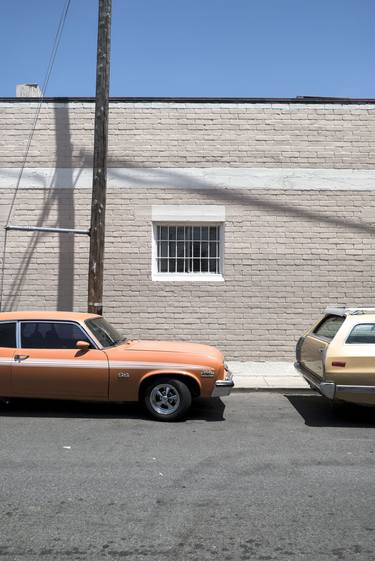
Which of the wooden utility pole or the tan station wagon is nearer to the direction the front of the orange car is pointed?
the tan station wagon

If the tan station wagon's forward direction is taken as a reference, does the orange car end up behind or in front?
behind

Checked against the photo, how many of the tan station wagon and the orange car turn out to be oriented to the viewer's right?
2

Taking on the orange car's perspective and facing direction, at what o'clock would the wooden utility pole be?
The wooden utility pole is roughly at 9 o'clock from the orange car.

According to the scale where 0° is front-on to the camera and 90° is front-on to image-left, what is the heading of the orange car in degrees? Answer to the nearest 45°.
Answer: approximately 270°

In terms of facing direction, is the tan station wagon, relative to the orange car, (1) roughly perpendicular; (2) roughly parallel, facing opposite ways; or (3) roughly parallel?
roughly parallel

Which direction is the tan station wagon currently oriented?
to the viewer's right

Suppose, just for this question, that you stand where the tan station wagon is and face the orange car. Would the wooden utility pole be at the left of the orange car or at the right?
right

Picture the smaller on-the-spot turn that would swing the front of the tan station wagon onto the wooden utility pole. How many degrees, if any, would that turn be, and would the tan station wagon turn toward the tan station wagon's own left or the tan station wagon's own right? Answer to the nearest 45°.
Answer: approximately 135° to the tan station wagon's own left

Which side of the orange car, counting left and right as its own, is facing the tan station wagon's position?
front
